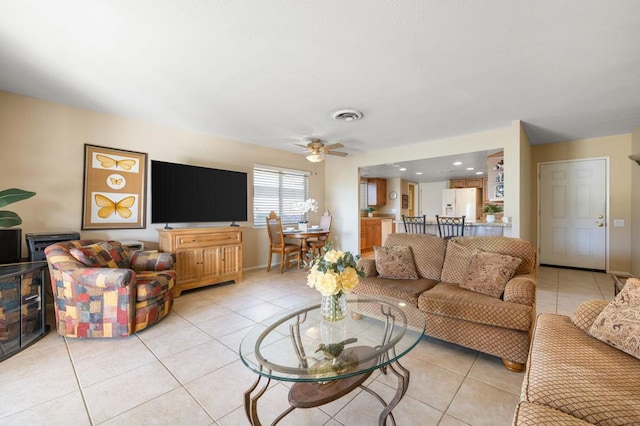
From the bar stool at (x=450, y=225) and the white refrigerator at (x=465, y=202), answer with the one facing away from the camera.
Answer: the bar stool

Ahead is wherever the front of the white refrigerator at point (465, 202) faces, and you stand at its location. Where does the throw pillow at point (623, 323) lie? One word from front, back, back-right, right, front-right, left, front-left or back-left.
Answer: front-left

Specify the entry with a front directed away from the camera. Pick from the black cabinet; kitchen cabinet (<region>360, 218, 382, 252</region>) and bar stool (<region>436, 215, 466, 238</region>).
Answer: the bar stool

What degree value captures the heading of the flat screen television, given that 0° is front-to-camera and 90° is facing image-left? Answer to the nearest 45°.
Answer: approximately 315°

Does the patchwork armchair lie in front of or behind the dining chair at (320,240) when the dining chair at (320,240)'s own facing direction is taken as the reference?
in front

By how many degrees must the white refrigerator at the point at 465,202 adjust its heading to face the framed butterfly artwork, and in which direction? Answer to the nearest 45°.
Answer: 0° — it already faces it

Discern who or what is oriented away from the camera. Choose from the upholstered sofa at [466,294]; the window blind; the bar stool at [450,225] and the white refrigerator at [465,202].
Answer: the bar stool

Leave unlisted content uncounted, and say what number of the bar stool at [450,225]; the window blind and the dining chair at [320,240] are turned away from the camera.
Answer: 1

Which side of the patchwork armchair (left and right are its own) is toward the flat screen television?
left

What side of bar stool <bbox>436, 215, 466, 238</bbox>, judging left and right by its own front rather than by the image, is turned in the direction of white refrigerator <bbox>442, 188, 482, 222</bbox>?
front

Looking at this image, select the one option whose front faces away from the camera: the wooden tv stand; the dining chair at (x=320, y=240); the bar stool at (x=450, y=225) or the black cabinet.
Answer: the bar stool at (x=450, y=225)

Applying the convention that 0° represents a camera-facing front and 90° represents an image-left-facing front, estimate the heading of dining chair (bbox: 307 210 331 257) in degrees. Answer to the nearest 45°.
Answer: approximately 45°

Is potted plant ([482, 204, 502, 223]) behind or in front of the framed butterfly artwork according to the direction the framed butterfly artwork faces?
in front

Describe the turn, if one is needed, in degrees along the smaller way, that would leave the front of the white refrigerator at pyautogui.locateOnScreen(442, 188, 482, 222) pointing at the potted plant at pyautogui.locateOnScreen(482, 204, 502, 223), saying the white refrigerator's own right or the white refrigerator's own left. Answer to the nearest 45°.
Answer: approximately 45° to the white refrigerator's own left

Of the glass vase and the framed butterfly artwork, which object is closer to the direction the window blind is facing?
the glass vase

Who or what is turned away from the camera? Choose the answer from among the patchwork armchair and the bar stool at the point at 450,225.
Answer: the bar stool

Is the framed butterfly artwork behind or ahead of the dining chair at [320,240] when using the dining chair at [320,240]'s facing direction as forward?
ahead
